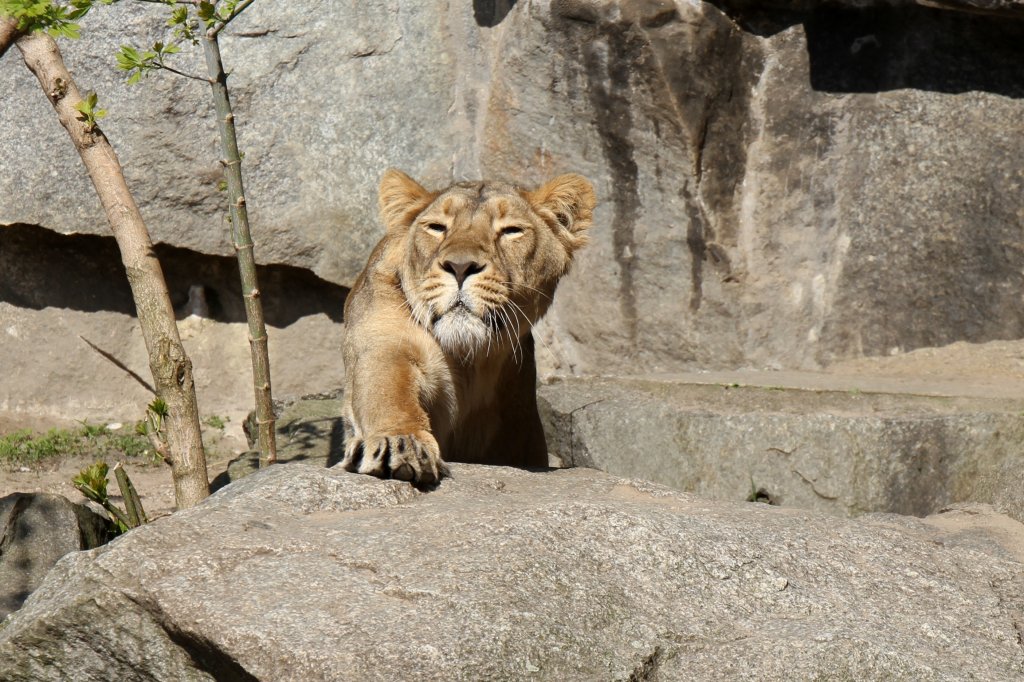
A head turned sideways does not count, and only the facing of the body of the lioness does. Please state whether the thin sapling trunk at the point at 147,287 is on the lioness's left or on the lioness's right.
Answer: on the lioness's right

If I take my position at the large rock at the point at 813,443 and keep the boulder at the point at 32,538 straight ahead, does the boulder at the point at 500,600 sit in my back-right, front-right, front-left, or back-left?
front-left

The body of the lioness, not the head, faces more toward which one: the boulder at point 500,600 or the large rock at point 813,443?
the boulder

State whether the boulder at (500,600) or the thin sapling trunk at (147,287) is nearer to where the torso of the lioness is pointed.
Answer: the boulder

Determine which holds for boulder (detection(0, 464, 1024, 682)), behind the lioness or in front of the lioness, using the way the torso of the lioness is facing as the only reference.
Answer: in front

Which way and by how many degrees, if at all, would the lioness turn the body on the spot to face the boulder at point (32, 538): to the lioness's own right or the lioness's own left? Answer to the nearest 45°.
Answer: approximately 90° to the lioness's own right

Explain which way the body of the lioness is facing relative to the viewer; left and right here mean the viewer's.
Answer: facing the viewer

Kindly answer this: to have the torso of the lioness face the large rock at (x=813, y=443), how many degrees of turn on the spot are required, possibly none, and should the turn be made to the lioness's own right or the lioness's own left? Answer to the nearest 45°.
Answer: approximately 135° to the lioness's own left

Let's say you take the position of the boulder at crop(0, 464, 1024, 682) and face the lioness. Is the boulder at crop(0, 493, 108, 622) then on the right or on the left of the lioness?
left
